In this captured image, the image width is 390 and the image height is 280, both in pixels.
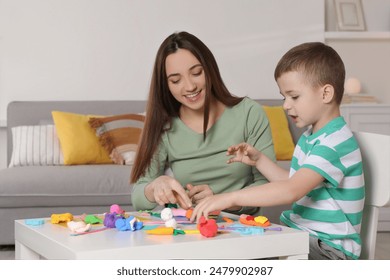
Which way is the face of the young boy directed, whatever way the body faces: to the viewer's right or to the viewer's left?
to the viewer's left

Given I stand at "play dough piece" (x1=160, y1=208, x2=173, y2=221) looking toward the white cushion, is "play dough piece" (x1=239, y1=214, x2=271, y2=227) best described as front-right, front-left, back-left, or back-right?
back-right

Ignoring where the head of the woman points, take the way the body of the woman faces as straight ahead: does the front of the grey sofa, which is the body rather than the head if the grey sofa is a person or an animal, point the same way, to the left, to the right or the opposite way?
the same way

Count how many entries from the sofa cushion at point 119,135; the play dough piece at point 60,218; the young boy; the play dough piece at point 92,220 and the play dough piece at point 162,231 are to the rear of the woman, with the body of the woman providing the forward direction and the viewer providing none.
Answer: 1

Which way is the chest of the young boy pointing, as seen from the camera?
to the viewer's left

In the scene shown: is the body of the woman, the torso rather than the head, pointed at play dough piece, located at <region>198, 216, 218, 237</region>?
yes

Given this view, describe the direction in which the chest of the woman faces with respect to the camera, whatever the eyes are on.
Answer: toward the camera

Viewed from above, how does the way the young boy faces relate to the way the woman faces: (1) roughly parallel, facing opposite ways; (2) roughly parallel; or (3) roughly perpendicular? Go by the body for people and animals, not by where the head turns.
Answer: roughly perpendicular

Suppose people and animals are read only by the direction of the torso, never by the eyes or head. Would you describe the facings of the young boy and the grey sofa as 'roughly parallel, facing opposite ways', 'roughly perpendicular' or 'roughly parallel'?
roughly perpendicular

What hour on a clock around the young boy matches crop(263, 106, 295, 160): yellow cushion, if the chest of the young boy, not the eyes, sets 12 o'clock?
The yellow cushion is roughly at 3 o'clock from the young boy.

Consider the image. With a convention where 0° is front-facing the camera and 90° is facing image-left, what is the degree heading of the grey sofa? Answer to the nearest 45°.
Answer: approximately 0°

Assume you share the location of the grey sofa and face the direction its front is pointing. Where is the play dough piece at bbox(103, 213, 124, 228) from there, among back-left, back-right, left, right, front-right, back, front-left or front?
front

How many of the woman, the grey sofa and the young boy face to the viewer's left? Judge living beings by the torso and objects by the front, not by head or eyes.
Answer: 1

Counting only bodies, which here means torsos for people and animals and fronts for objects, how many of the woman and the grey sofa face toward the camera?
2
